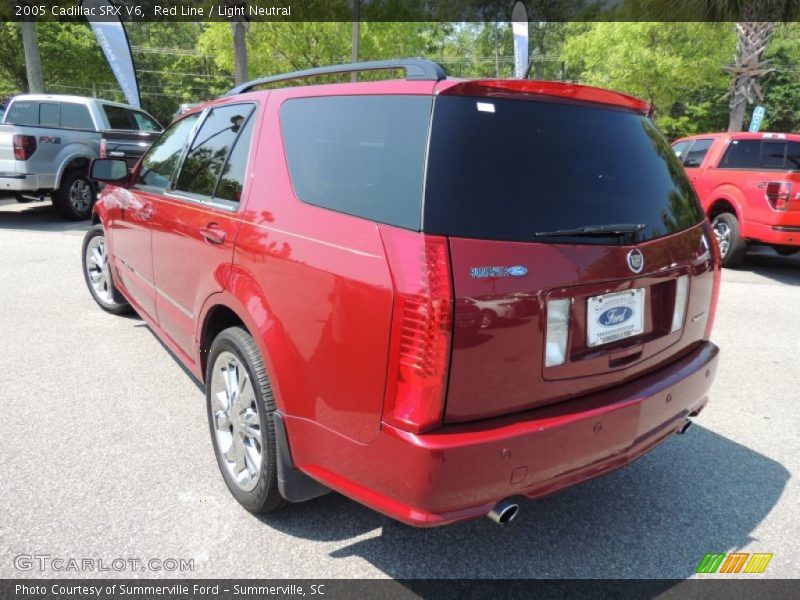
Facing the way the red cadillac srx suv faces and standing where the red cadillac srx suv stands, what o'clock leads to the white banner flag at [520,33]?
The white banner flag is roughly at 2 o'clock from the red cadillac srx suv.

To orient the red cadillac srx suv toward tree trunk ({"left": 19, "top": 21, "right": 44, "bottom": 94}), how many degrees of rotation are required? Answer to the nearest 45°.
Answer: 0° — it already faces it

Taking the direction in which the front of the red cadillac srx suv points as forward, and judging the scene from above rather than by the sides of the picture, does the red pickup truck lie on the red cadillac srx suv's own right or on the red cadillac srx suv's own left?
on the red cadillac srx suv's own right

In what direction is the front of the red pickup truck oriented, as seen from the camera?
facing away from the viewer and to the left of the viewer

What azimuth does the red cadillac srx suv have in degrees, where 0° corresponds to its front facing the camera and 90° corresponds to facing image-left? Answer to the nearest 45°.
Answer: approximately 135°

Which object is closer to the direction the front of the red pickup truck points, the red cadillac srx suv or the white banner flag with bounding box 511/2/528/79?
the white banner flag

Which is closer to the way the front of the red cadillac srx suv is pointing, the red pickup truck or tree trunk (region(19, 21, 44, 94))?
the tree trunk
